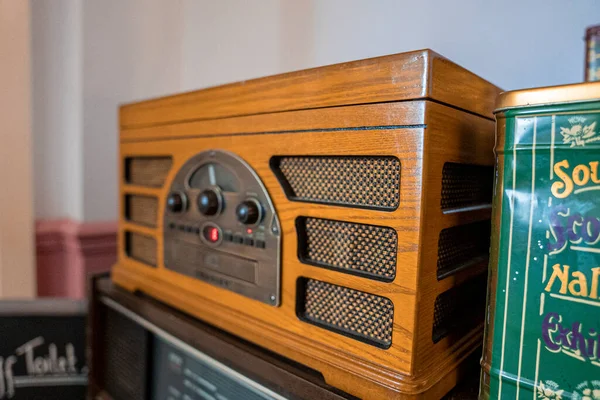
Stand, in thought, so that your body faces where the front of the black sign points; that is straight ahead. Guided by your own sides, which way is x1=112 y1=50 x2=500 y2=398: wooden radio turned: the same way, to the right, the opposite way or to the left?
to the right

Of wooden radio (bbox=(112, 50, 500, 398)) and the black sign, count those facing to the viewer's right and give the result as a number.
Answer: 0

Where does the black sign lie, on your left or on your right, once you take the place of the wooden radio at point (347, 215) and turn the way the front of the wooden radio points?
on your right

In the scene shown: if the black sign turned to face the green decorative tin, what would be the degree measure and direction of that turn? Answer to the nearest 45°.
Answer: approximately 45° to its left

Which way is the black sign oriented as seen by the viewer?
toward the camera

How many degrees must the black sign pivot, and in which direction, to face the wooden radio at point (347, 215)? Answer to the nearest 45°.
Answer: approximately 45° to its left
